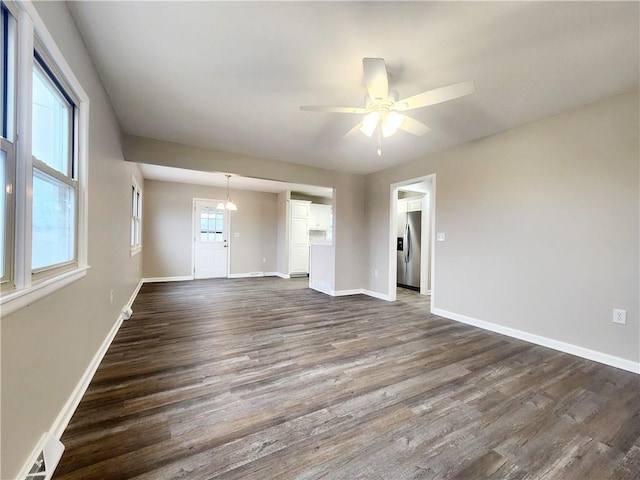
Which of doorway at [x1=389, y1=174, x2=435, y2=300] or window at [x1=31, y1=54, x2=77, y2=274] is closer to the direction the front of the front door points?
the window

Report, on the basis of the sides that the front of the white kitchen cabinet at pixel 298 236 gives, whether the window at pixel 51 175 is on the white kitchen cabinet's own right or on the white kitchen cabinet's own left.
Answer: on the white kitchen cabinet's own right

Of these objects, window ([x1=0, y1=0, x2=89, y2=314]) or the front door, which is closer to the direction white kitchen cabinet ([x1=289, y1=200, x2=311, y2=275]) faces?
the window

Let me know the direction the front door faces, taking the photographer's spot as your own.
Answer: facing the viewer

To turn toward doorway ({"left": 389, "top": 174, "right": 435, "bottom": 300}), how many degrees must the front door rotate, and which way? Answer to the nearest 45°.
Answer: approximately 45° to its left

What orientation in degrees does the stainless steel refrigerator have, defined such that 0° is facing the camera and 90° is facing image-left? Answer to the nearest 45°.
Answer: approximately 45°

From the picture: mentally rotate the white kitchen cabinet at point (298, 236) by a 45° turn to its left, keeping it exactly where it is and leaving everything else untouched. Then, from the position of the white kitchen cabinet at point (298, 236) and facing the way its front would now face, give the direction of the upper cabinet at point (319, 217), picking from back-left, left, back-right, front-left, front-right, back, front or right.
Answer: front-left

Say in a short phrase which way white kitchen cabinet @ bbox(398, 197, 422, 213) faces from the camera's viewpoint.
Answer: facing the viewer and to the left of the viewer

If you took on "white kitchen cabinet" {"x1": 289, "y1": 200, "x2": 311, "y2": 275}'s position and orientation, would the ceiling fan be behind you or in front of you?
in front

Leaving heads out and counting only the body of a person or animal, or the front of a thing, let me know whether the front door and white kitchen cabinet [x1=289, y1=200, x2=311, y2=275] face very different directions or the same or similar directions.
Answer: same or similar directions

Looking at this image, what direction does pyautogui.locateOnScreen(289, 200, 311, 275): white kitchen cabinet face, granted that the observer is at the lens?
facing the viewer and to the right of the viewer

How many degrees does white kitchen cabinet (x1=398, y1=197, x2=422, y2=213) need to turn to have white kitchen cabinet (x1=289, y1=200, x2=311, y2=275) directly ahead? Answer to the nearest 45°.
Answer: approximately 45° to its right

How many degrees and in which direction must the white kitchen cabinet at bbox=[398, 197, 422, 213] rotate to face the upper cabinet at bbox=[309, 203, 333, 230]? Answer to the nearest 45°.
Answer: approximately 90° to its right

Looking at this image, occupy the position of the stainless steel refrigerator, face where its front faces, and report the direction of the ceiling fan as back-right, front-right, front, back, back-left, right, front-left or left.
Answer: front-left

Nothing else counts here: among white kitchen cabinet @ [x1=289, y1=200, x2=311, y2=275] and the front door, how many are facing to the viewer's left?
0

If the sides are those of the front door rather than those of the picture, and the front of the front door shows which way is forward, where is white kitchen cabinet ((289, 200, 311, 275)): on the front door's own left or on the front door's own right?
on the front door's own left
